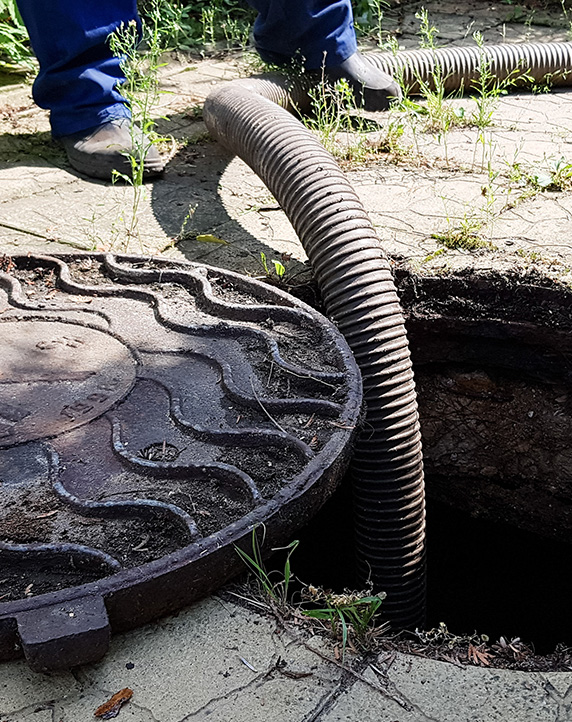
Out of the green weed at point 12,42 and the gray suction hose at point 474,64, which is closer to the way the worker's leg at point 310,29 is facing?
the gray suction hose

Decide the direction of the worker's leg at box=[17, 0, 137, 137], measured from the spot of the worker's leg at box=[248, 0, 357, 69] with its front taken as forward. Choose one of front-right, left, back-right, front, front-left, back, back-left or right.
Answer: back-right

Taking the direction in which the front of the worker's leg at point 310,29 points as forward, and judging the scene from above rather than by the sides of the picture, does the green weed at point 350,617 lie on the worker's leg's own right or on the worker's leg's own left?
on the worker's leg's own right

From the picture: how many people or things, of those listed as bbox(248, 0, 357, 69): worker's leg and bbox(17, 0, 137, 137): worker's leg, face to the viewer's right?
2

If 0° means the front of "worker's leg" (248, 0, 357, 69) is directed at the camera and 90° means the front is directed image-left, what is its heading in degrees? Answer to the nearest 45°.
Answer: approximately 270°

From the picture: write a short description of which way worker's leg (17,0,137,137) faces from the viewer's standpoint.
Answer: facing to the right of the viewer

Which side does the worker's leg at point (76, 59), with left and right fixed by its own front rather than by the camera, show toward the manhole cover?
right

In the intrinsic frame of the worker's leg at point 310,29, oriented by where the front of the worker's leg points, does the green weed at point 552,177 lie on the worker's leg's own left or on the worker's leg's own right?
on the worker's leg's own right
